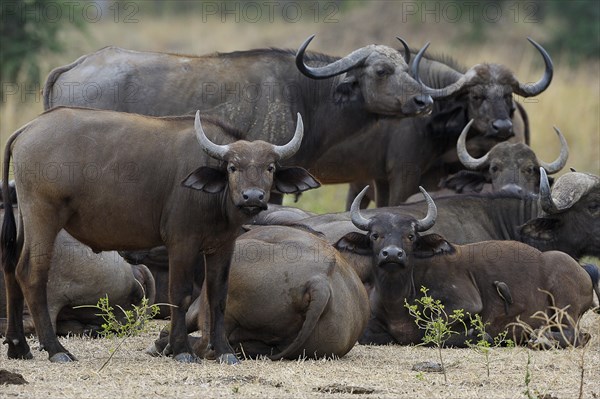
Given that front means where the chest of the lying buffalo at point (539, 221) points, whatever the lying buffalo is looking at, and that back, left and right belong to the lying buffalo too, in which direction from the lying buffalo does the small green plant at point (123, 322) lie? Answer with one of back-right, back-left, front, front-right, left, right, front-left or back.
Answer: back-right

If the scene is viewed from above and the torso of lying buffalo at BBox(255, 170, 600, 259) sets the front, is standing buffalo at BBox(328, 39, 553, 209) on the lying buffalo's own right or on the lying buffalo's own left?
on the lying buffalo's own left

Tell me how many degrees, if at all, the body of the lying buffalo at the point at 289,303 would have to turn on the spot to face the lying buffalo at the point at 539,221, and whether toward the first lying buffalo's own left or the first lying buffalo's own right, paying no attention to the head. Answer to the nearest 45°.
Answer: approximately 90° to the first lying buffalo's own right

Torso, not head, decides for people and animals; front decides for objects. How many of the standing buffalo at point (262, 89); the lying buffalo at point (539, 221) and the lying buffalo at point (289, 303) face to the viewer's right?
2

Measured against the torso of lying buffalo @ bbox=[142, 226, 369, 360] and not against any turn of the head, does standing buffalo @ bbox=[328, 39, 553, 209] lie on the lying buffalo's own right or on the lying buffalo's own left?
on the lying buffalo's own right

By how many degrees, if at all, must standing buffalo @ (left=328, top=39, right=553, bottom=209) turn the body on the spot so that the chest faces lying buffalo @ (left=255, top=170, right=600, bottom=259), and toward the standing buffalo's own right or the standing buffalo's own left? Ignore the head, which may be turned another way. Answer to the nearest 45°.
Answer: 0° — it already faces it

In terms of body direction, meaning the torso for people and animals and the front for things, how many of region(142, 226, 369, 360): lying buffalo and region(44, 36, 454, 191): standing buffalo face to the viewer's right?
1

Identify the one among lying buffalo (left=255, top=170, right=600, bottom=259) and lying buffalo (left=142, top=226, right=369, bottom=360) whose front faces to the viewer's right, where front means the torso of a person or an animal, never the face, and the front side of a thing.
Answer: lying buffalo (left=255, top=170, right=600, bottom=259)

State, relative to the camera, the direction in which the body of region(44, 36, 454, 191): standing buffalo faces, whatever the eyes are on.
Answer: to the viewer's right

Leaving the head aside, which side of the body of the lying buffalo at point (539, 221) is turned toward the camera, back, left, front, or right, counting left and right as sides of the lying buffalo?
right

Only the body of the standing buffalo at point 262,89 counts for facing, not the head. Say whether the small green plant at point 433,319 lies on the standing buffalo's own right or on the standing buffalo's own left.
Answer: on the standing buffalo's own right

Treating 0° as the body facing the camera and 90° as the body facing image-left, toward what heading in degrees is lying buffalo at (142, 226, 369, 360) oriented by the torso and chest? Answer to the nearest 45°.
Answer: approximately 135°
